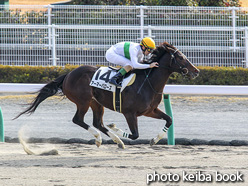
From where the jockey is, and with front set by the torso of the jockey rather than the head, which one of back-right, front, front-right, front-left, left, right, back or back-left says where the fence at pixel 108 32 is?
left

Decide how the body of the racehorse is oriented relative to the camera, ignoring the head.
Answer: to the viewer's right

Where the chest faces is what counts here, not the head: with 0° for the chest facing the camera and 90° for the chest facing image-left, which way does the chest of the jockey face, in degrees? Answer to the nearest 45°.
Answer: approximately 270°

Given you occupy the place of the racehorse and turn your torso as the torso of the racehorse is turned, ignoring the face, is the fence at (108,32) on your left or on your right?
on your left

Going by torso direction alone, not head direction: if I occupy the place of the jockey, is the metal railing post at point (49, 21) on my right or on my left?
on my left

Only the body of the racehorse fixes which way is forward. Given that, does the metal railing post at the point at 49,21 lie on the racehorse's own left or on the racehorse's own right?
on the racehorse's own left
